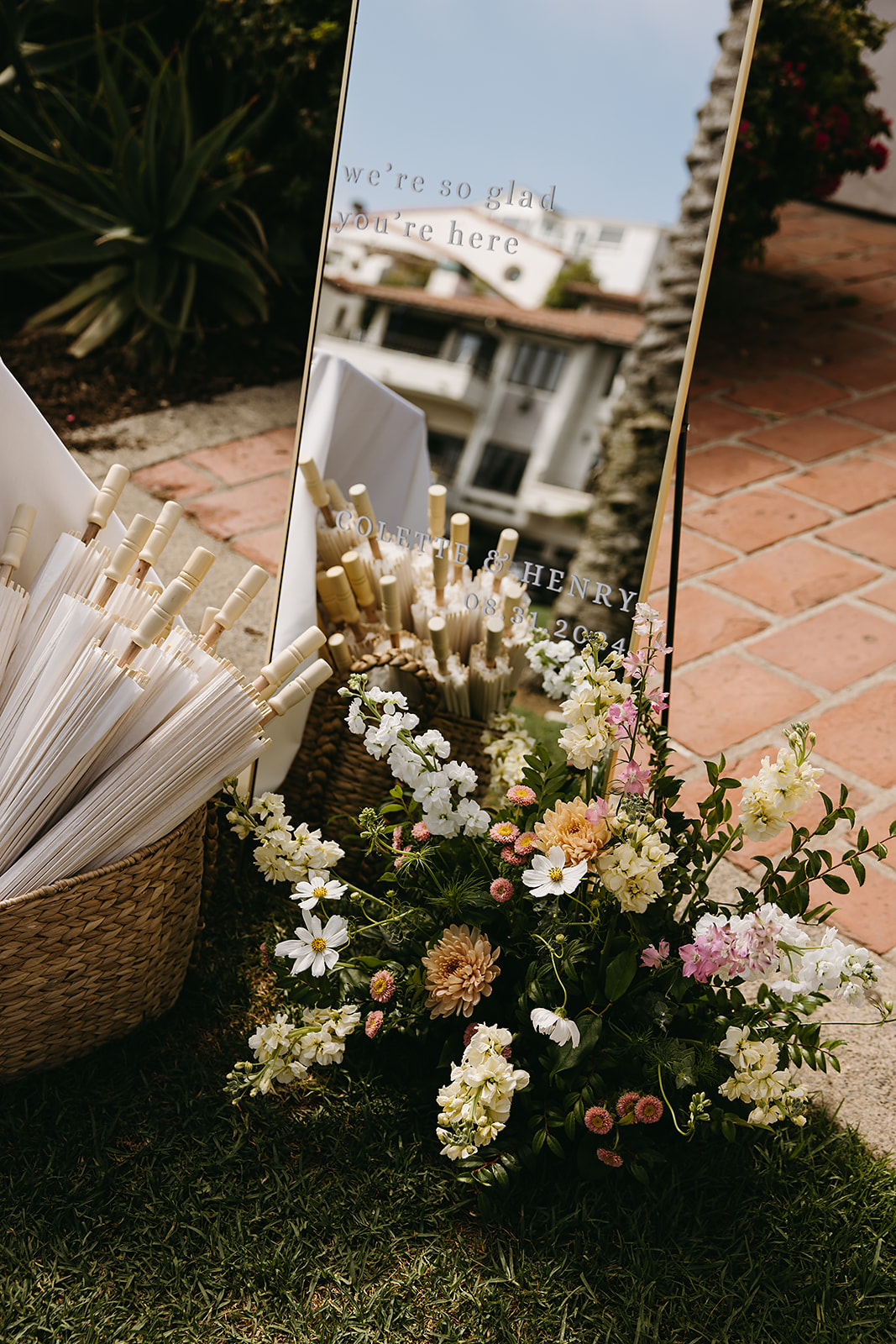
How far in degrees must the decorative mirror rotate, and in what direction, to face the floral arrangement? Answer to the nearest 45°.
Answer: approximately 45° to its left

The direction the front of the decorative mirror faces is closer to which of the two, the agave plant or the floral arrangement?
the floral arrangement

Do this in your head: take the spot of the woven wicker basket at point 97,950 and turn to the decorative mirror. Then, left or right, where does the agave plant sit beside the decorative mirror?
left

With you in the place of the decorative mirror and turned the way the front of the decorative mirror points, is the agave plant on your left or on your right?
on your right

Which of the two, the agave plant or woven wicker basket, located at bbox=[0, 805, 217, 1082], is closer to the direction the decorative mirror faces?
the woven wicker basket

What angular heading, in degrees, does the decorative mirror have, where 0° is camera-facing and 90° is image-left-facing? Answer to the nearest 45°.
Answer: approximately 45°
